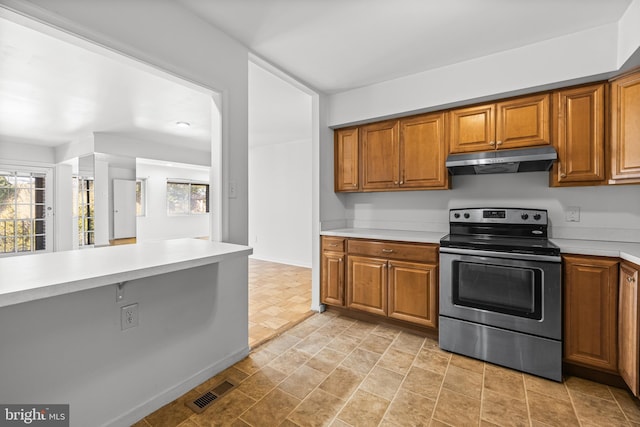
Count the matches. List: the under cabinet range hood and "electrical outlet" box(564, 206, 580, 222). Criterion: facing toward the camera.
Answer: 2

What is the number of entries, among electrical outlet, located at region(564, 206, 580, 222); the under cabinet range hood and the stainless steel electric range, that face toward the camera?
3

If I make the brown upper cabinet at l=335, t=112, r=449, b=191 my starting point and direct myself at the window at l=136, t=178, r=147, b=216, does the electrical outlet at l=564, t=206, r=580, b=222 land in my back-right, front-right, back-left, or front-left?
back-right

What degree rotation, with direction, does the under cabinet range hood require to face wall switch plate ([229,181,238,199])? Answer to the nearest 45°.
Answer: approximately 45° to its right

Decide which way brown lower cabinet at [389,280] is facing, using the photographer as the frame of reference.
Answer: facing the viewer and to the left of the viewer

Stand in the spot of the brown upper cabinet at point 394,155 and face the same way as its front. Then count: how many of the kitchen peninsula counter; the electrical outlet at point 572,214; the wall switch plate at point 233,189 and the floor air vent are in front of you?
3

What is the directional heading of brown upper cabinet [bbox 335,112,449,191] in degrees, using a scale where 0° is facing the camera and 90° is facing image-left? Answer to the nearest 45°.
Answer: approximately 45°

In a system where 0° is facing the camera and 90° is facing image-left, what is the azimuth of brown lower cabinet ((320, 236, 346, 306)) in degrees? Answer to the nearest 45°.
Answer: approximately 45°

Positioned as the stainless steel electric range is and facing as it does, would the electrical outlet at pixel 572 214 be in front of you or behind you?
behind

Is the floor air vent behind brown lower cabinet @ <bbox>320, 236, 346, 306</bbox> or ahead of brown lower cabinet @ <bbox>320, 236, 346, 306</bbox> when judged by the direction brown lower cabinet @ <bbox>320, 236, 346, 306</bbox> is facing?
ahead

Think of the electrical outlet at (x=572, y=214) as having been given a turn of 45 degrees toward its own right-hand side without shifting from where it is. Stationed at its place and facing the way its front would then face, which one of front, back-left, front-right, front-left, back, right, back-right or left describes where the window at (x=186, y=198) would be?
front-right

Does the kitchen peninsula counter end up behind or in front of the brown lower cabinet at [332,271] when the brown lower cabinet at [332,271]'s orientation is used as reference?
in front
